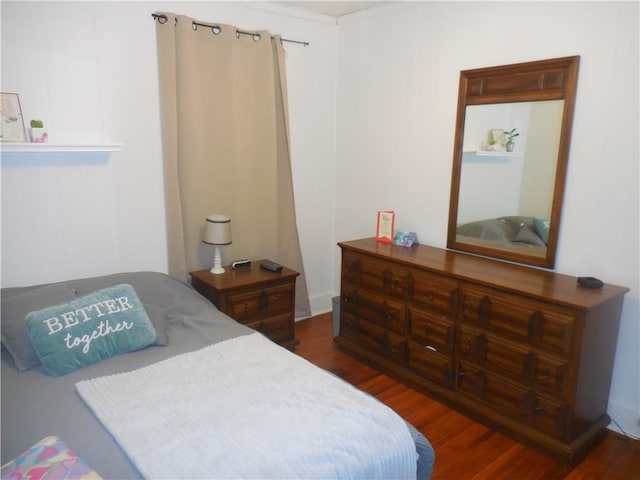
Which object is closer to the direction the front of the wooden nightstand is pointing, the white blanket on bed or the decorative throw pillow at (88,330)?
the white blanket on bed

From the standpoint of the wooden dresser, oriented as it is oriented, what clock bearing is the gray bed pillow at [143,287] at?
The gray bed pillow is roughly at 1 o'clock from the wooden dresser.

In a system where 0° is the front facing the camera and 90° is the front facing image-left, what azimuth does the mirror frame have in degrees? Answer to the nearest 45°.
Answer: approximately 45°

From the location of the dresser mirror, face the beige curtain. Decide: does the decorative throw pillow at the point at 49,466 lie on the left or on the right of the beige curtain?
left

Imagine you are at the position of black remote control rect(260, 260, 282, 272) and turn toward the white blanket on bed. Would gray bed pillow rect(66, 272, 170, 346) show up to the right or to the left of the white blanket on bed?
right

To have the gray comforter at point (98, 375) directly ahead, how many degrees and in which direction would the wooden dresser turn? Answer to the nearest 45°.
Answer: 0° — it already faces it

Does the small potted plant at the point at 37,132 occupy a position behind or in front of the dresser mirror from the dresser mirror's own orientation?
in front

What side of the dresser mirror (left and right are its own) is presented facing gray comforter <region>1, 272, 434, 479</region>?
front

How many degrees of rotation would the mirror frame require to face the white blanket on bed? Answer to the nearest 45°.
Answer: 0° — it already faces it

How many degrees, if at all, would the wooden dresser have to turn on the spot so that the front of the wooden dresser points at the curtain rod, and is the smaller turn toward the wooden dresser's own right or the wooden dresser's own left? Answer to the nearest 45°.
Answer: approximately 45° to the wooden dresser's own right

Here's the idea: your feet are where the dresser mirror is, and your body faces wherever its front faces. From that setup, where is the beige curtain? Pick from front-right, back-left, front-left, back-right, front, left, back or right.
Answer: front-right

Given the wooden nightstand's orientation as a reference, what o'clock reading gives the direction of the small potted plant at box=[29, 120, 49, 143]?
The small potted plant is roughly at 4 o'clock from the wooden nightstand.

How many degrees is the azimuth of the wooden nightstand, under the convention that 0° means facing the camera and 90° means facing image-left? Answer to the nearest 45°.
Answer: approximately 315°

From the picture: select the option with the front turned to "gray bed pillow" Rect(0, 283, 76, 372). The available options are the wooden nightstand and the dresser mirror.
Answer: the dresser mirror

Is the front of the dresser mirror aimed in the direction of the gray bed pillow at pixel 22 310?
yes

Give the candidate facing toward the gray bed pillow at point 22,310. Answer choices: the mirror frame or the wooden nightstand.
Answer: the mirror frame
